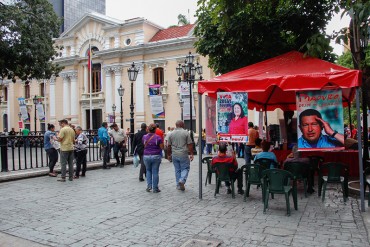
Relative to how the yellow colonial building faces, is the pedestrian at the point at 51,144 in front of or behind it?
in front

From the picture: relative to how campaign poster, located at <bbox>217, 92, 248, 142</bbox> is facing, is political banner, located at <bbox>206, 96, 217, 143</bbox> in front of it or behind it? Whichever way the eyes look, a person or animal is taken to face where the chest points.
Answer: behind

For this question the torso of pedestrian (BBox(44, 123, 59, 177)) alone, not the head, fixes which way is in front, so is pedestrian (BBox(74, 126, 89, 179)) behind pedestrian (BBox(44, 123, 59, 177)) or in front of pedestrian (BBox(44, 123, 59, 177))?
in front

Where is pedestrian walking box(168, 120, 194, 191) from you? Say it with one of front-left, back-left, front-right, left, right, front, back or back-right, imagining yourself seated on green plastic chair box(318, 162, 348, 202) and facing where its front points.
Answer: left

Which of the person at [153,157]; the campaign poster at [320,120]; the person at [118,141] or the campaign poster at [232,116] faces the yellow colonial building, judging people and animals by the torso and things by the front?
the person at [153,157]

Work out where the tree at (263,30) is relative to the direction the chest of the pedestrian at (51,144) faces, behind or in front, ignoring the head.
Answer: in front

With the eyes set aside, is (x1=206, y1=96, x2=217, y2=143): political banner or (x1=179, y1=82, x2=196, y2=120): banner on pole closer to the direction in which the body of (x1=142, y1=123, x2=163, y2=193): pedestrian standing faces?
the banner on pole

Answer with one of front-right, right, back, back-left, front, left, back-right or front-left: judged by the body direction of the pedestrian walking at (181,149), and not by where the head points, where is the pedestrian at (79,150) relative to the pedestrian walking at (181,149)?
front-left

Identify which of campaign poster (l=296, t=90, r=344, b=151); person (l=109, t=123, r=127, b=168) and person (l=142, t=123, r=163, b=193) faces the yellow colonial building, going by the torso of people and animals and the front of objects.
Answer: person (l=142, t=123, r=163, b=193)

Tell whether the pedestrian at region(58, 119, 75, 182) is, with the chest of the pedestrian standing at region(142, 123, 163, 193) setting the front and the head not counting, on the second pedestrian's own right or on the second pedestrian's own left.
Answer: on the second pedestrian's own left

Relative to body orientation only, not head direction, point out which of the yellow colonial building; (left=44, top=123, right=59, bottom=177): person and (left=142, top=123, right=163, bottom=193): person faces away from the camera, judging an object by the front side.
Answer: (left=142, top=123, right=163, bottom=193): person

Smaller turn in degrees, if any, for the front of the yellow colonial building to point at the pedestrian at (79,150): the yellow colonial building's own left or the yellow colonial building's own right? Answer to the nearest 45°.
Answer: approximately 45° to the yellow colonial building's own left
